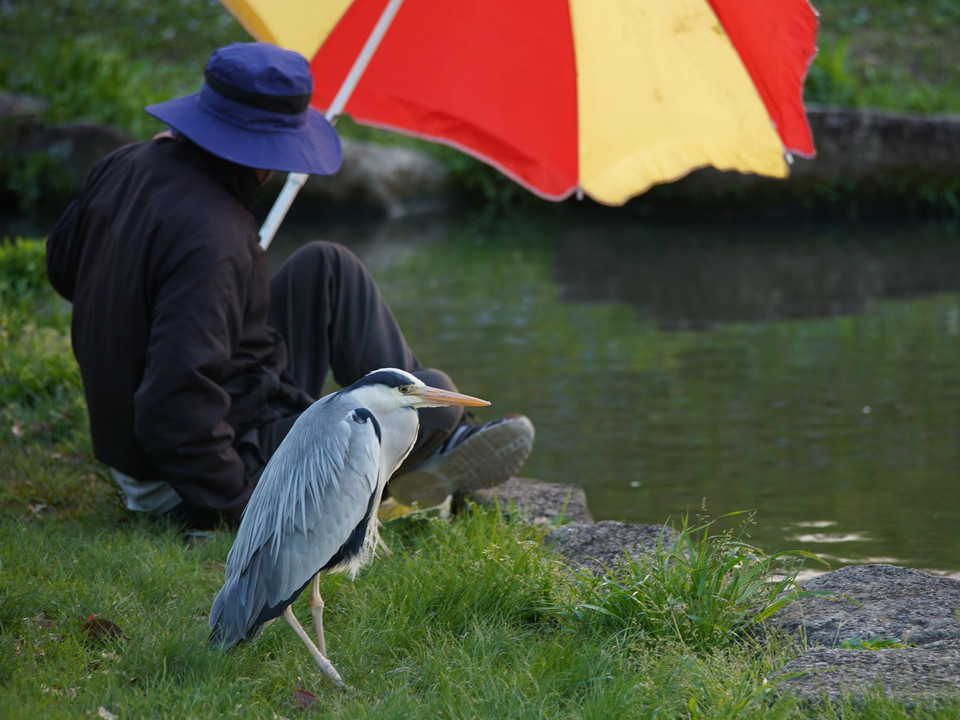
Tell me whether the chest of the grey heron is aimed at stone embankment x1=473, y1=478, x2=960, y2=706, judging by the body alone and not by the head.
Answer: yes

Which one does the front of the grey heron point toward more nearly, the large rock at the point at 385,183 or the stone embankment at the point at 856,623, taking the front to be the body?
the stone embankment

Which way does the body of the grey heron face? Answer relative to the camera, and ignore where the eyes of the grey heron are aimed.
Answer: to the viewer's right

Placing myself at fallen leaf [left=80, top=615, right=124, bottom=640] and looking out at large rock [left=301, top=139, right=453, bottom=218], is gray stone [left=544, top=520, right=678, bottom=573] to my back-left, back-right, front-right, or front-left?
front-right

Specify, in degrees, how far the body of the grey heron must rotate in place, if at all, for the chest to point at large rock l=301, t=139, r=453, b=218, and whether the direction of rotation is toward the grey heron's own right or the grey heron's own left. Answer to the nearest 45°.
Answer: approximately 90° to the grey heron's own left

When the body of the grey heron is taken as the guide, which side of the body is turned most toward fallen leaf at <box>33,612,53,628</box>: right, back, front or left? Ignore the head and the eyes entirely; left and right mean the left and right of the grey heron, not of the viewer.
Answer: back

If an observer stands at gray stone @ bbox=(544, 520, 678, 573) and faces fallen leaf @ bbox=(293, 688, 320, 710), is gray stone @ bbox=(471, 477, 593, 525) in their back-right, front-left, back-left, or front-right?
back-right

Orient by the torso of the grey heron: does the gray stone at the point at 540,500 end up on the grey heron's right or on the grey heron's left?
on the grey heron's left

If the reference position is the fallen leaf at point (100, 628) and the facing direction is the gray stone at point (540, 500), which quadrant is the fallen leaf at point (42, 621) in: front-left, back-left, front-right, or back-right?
back-left

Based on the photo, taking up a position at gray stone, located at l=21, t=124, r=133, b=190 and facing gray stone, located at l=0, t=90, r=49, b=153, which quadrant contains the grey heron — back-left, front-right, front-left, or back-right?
back-left

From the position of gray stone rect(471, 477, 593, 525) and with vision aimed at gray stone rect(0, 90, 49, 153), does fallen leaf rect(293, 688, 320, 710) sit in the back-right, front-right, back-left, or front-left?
back-left

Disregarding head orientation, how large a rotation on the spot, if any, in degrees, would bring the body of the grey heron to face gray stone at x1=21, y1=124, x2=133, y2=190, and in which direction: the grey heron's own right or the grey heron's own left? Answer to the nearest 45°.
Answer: approximately 90° to the grey heron's own left

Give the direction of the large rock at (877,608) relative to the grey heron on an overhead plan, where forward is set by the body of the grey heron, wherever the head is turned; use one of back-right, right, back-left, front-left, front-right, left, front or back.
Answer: front

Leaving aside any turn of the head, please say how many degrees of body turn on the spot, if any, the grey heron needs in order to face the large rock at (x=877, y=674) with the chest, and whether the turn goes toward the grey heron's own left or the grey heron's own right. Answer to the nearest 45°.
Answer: approximately 45° to the grey heron's own right
